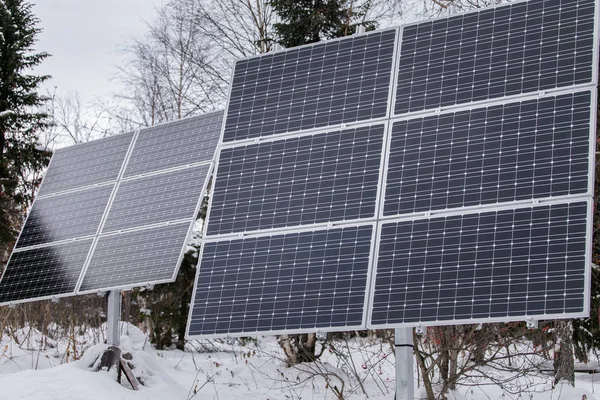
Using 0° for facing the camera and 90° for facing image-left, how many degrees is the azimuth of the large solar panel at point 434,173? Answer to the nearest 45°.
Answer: approximately 45°

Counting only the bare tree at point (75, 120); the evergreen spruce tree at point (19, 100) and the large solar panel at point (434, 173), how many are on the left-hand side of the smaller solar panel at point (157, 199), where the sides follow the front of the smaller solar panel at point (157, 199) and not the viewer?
1

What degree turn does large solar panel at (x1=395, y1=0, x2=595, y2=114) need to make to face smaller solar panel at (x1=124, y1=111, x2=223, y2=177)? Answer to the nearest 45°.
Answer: approximately 90° to its right

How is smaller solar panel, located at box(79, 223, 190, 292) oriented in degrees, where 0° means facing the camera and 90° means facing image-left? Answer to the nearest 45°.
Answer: approximately 45°

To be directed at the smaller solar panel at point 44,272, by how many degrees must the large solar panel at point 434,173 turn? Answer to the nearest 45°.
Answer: approximately 90° to its right

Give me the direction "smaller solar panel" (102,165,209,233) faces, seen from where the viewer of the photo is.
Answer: facing the viewer and to the left of the viewer

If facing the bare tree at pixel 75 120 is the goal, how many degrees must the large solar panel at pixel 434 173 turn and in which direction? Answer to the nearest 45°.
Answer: approximately 90° to its right

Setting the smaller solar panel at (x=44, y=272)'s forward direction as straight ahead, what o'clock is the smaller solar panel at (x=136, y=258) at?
the smaller solar panel at (x=136, y=258) is roughly at 9 o'clock from the smaller solar panel at (x=44, y=272).

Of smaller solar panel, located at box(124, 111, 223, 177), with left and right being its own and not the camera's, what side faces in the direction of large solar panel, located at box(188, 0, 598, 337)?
left

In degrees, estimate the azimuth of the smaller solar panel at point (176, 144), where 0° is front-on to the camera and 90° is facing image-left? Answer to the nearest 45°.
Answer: approximately 45°

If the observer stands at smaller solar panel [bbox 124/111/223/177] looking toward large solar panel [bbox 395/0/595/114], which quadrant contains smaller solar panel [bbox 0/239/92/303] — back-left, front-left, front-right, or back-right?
back-right
